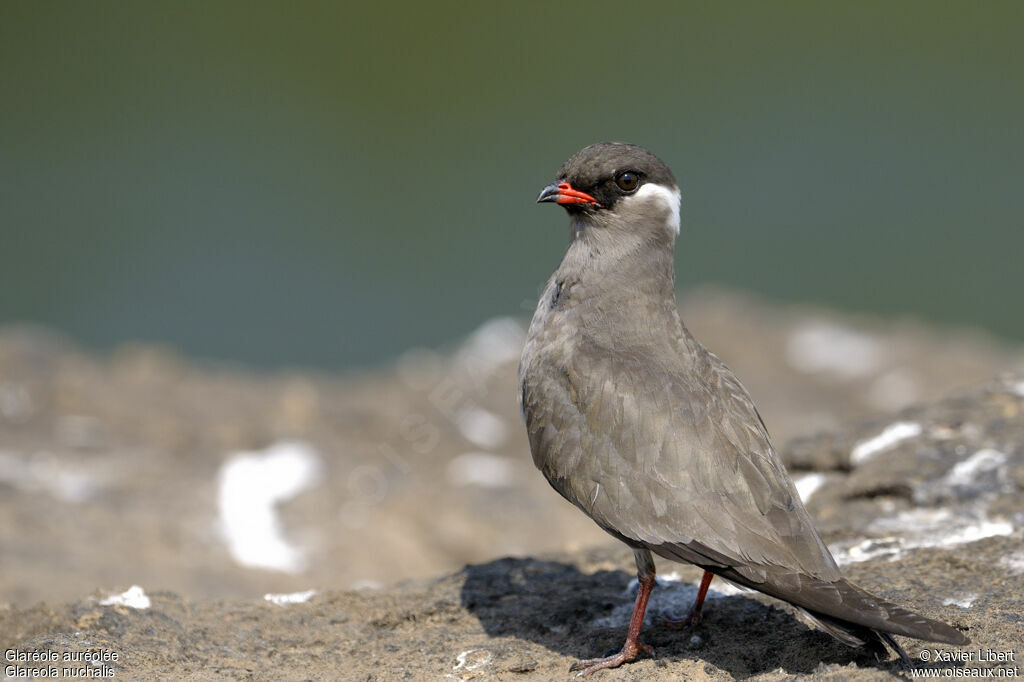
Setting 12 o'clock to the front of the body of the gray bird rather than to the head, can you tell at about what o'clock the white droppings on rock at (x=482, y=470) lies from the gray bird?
The white droppings on rock is roughly at 2 o'clock from the gray bird.

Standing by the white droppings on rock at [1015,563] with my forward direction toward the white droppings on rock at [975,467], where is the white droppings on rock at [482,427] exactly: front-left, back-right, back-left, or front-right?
front-left

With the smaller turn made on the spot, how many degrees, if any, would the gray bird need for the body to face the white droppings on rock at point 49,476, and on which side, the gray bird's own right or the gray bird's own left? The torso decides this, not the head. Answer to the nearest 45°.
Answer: approximately 45° to the gray bird's own right

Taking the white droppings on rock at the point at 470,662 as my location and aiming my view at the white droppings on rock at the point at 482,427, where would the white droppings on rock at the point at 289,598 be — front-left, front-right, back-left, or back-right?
front-left

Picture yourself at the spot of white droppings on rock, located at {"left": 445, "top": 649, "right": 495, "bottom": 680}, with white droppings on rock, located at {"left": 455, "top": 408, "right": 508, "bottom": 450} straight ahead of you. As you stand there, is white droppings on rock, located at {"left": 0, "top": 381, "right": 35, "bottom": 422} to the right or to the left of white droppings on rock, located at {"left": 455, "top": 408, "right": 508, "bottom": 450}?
left

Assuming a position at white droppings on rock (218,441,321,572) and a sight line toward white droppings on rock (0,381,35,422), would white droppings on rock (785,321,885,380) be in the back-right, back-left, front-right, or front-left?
front-right

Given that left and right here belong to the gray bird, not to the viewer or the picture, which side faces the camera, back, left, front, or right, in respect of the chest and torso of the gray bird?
left

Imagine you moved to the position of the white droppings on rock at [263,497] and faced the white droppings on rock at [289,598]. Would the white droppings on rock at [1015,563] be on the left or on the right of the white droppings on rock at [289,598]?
left

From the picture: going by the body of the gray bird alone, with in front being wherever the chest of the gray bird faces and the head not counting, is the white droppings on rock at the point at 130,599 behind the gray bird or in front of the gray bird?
in front

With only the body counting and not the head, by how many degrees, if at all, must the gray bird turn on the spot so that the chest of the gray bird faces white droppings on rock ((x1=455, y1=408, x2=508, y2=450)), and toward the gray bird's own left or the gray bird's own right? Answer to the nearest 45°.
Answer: approximately 90° to the gray bird's own right

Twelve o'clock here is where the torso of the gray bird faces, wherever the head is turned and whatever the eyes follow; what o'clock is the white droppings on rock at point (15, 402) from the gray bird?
The white droppings on rock is roughly at 1 o'clock from the gray bird.

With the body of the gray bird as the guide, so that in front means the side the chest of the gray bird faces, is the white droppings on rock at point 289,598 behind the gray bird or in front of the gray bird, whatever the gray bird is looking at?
in front

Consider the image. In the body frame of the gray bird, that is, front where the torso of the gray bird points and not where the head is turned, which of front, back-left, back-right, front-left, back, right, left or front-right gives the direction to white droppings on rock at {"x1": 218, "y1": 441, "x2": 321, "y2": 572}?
front-right

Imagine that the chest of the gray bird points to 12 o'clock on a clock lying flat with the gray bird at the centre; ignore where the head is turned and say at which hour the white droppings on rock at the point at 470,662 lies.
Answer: The white droppings on rock is roughly at 12 o'clock from the gray bird.
